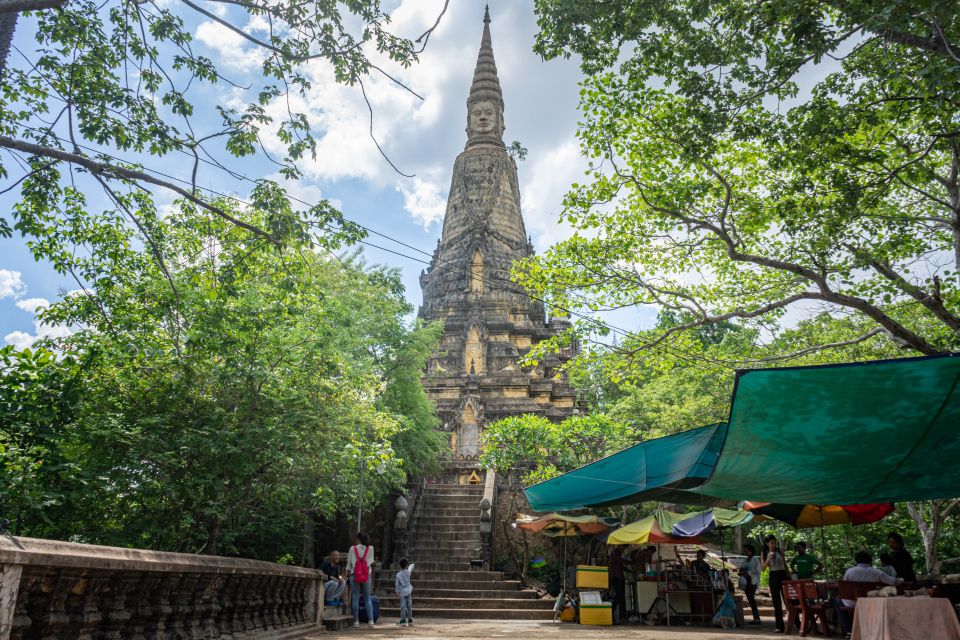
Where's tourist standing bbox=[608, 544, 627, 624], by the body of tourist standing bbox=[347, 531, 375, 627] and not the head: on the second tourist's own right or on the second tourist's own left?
on the second tourist's own right

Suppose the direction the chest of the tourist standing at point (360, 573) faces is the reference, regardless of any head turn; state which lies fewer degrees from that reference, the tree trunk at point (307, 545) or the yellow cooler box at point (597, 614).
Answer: the tree trunk

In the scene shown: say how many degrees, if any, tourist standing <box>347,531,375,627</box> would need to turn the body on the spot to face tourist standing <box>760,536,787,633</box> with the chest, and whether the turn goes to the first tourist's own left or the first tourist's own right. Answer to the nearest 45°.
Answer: approximately 90° to the first tourist's own right

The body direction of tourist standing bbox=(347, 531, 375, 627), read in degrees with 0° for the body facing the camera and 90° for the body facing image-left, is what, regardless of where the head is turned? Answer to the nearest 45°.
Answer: approximately 180°

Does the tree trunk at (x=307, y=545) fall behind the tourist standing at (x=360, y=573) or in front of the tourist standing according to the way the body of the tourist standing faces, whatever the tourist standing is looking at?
in front

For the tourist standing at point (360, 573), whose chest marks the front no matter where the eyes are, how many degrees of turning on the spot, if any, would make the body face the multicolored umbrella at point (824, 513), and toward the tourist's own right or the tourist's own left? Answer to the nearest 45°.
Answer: approximately 90° to the tourist's own right

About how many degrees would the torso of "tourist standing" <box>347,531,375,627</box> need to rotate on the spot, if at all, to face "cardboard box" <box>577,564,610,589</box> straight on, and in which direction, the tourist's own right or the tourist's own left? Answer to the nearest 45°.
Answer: approximately 90° to the tourist's own right

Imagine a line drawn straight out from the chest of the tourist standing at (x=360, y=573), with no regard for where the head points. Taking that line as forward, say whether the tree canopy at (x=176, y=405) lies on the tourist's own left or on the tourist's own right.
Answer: on the tourist's own left

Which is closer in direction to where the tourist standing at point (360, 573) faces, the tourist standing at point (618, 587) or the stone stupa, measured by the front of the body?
the stone stupa
